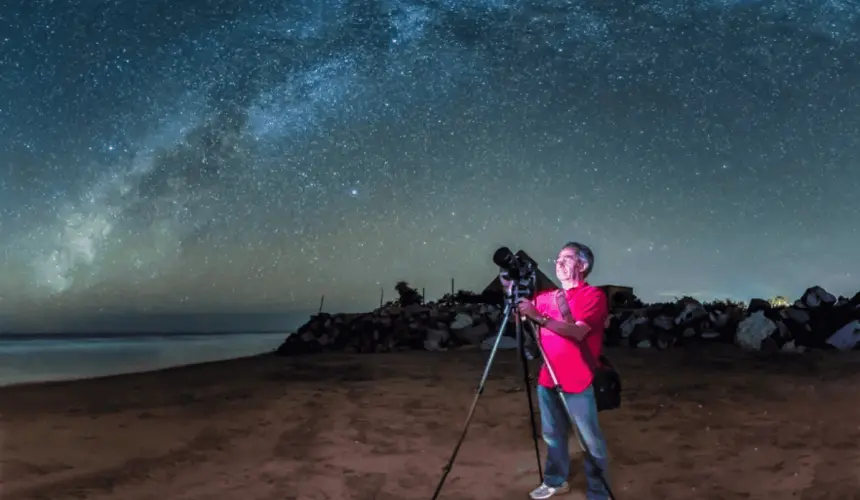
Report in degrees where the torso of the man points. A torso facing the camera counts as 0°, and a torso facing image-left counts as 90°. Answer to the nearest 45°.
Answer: approximately 45°

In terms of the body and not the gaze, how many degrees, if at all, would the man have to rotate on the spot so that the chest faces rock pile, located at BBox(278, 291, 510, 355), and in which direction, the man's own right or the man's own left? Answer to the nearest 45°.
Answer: approximately 135° to the man's own right

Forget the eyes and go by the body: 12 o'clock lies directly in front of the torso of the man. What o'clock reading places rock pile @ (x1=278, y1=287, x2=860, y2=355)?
The rock pile is roughly at 5 o'clock from the man.
